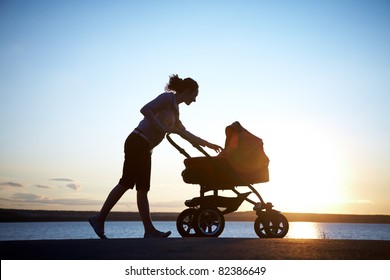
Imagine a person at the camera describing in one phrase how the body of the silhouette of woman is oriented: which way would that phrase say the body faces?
to the viewer's right

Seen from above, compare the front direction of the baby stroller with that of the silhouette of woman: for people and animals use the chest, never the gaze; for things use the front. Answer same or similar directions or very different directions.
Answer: same or similar directions

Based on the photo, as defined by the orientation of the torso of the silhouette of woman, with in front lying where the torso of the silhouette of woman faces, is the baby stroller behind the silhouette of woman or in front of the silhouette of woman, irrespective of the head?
in front

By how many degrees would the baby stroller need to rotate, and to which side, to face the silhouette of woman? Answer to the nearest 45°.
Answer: approximately 135° to its right

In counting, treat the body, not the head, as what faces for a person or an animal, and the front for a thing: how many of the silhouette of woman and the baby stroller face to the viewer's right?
2

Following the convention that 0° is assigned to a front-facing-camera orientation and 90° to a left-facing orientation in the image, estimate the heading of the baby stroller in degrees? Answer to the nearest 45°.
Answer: approximately 270°
